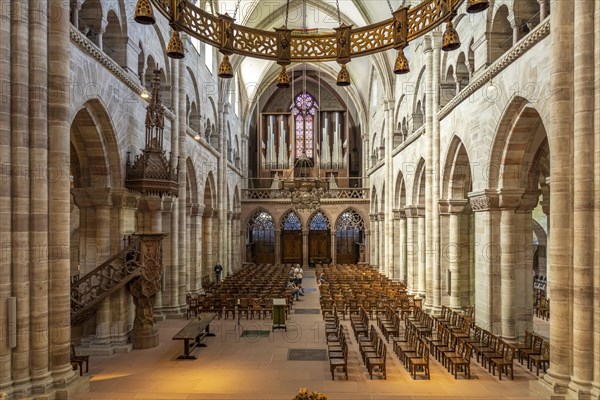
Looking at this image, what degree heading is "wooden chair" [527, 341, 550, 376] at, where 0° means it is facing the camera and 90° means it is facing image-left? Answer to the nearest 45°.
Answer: approximately 45°
